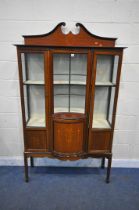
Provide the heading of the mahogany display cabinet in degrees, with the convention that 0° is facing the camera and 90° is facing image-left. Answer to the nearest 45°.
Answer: approximately 0°
